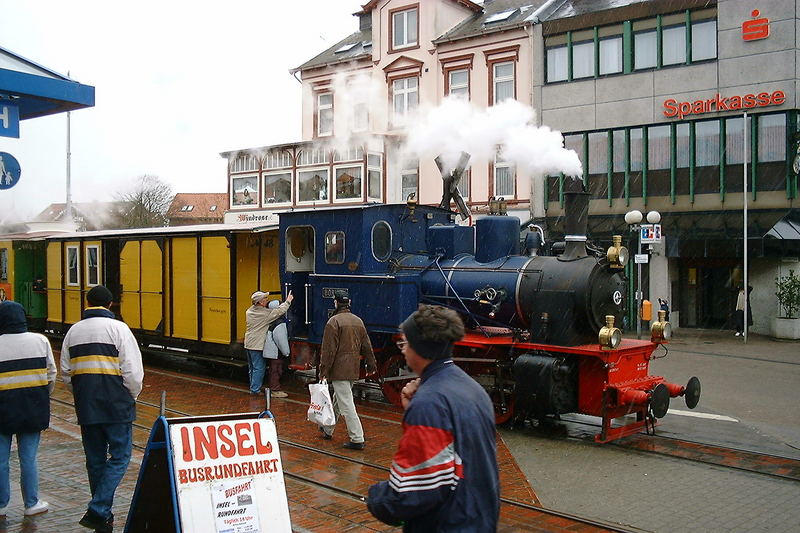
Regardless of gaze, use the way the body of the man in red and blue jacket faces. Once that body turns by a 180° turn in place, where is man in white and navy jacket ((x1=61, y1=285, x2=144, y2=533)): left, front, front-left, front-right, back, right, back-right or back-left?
back

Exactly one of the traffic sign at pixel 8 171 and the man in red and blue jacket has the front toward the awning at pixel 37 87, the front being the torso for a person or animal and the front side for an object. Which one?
the man in red and blue jacket

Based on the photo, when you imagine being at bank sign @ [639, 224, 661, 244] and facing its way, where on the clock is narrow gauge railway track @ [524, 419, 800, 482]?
The narrow gauge railway track is roughly at 12 o'clock from the bank sign.

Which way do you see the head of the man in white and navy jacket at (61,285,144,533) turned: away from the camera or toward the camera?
away from the camera

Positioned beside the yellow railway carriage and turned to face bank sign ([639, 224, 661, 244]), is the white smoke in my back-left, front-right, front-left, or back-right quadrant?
front-right

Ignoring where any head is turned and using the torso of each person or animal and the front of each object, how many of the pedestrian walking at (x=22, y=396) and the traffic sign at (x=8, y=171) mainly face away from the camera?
1

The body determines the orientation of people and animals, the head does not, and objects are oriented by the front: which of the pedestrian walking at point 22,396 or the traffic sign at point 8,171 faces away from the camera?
the pedestrian walking

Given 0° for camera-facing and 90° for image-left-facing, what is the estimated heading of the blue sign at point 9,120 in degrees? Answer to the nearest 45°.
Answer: approximately 0°

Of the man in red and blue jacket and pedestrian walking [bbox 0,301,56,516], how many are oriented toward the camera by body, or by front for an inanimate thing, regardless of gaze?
0

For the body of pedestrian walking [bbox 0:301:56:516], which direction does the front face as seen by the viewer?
away from the camera

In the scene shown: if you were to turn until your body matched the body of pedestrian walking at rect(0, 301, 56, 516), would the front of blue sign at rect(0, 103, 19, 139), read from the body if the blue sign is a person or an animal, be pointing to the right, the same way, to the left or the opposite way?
the opposite way

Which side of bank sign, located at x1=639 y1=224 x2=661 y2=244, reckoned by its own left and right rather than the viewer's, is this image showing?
front

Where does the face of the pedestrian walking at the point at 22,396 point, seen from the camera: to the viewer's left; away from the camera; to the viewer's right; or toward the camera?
away from the camera

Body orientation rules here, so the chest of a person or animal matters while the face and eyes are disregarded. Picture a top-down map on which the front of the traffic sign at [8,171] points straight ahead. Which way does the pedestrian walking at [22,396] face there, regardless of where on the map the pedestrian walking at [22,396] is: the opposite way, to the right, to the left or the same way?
the opposite way

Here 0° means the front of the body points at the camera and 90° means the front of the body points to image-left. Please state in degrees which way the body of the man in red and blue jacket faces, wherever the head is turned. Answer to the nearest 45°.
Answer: approximately 135°

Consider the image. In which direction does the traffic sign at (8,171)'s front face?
toward the camera

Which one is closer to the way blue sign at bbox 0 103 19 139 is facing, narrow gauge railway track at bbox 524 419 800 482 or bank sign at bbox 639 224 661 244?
the narrow gauge railway track

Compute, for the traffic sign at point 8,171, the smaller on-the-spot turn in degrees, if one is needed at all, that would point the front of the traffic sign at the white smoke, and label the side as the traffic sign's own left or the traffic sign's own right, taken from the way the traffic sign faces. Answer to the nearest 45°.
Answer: approximately 135° to the traffic sign's own left
